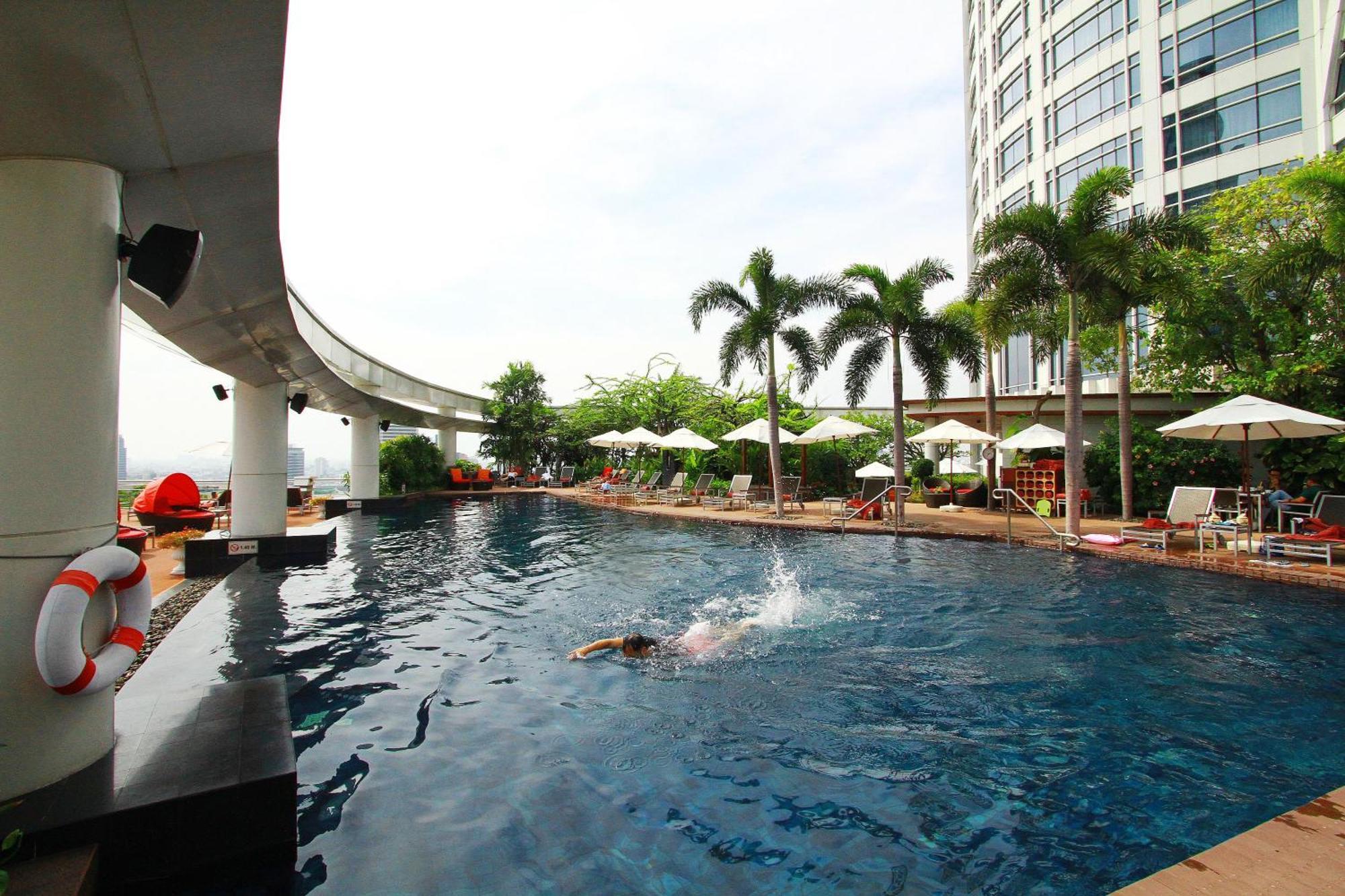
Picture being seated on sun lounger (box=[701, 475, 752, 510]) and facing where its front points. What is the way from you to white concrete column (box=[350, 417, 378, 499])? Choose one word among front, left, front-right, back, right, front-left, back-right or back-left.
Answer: front-right

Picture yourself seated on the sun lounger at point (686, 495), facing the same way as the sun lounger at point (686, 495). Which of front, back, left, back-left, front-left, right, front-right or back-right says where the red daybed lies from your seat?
front

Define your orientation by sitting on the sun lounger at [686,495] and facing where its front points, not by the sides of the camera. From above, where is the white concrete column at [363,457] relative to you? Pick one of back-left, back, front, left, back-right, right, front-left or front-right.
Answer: front-right

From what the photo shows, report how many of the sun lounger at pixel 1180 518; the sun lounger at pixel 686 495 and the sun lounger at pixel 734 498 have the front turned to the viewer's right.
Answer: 0

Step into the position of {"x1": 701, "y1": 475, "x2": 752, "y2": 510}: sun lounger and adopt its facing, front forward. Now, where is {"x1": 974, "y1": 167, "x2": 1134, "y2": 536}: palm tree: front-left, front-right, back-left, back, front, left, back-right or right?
left

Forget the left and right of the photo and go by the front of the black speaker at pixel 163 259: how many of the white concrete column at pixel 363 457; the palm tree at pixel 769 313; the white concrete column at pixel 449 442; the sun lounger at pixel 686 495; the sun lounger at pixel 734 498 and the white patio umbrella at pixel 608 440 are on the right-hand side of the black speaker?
0

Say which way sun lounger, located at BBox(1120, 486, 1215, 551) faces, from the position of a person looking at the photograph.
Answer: facing the viewer and to the left of the viewer

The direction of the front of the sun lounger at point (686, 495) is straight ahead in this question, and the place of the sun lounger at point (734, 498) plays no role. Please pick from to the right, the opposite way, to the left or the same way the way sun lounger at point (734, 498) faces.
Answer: the same way

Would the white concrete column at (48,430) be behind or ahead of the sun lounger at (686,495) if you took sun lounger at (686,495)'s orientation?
ahead

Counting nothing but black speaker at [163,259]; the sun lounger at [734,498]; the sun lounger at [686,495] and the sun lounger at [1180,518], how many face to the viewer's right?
1

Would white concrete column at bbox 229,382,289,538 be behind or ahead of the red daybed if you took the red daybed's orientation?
ahead

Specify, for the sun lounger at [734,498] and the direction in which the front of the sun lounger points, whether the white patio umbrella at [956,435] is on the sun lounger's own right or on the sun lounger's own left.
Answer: on the sun lounger's own left

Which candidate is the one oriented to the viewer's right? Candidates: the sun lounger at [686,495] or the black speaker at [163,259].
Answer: the black speaker

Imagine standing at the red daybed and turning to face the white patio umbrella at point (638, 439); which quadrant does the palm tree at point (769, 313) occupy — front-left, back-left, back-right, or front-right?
front-right

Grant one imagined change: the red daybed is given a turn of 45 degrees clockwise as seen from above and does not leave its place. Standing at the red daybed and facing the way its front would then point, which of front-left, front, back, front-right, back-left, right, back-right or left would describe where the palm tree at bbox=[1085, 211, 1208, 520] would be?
front-left
